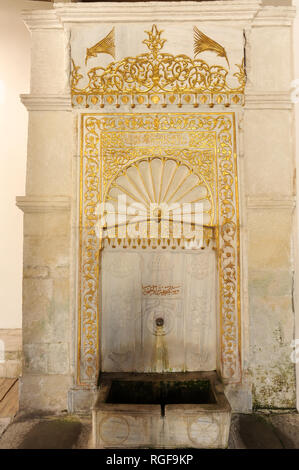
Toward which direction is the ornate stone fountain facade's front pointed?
toward the camera
